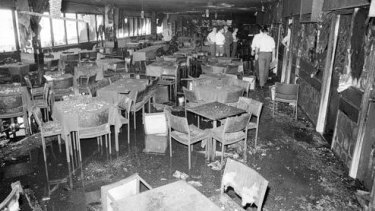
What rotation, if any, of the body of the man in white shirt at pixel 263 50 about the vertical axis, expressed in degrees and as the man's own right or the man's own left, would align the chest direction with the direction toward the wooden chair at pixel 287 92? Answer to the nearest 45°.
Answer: approximately 180°

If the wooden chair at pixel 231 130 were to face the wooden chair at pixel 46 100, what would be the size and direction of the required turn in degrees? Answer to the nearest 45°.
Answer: approximately 45° to its left

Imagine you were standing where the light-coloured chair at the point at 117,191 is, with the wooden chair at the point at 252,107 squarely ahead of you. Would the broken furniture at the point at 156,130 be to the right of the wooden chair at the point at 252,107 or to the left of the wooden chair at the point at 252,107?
left

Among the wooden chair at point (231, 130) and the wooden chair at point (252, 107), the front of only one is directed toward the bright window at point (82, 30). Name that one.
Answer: the wooden chair at point (231, 130)

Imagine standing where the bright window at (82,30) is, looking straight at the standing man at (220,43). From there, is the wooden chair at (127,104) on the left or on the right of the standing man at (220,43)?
right

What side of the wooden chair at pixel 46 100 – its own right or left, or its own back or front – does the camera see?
left

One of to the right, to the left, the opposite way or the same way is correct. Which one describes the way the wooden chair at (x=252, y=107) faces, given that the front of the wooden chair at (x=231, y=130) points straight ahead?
to the left

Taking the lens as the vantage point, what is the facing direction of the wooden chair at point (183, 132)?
facing away from the viewer and to the right of the viewer

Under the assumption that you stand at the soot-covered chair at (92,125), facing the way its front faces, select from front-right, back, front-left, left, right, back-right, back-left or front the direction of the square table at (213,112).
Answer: back-right

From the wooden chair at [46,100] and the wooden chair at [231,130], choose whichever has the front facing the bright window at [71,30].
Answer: the wooden chair at [231,130]

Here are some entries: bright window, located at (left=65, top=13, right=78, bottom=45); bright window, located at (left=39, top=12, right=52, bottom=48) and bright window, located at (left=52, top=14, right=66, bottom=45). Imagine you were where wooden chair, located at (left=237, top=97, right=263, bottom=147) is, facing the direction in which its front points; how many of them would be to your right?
3

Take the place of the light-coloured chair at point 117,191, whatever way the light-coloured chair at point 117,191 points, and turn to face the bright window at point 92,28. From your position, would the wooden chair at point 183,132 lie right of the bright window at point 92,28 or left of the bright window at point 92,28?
right

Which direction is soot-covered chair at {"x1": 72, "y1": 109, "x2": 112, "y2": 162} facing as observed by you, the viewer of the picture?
facing away from the viewer and to the left of the viewer
